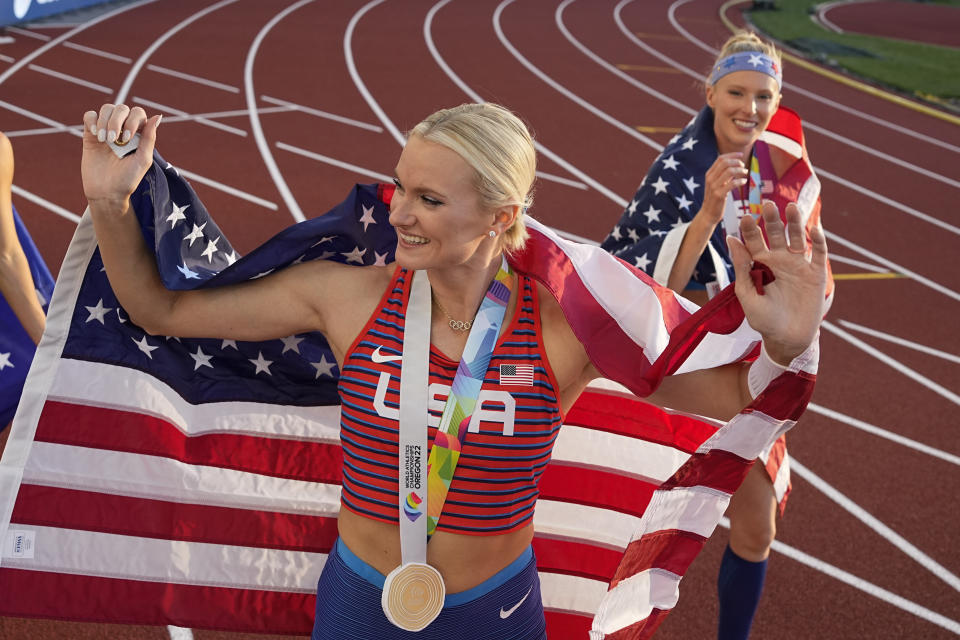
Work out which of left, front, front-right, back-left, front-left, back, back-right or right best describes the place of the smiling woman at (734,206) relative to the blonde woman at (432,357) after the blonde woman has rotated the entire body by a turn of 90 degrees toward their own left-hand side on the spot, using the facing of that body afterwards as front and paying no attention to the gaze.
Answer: front-left

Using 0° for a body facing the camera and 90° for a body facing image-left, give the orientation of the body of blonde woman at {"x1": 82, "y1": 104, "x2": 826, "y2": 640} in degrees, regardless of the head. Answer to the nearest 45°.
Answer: approximately 0°
